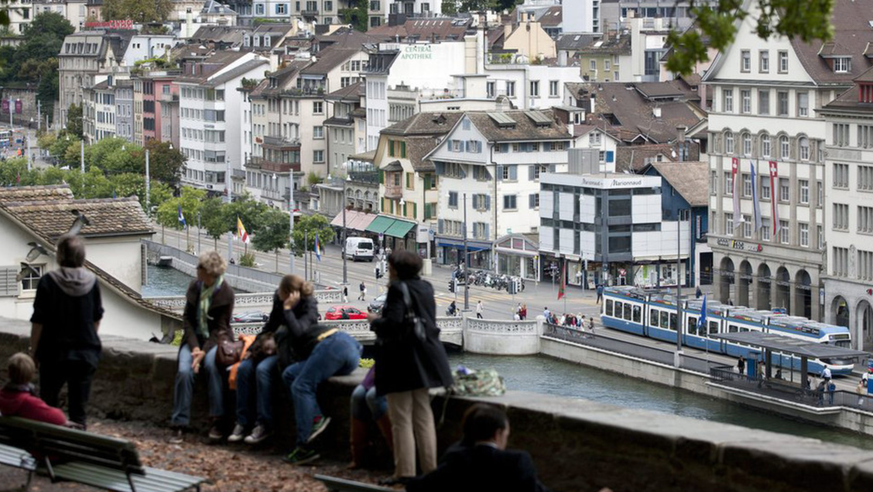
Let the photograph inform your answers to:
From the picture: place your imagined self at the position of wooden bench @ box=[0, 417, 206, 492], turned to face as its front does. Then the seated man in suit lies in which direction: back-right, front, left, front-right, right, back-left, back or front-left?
right

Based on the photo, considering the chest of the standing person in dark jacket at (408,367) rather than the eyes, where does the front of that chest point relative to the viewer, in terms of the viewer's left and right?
facing away from the viewer and to the left of the viewer

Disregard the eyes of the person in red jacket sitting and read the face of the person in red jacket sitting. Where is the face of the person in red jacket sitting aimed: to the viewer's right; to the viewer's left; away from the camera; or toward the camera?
away from the camera

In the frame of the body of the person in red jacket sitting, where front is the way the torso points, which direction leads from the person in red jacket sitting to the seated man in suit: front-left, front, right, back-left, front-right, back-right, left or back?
back-right

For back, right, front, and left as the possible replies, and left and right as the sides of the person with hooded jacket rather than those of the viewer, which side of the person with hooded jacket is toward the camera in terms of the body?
back

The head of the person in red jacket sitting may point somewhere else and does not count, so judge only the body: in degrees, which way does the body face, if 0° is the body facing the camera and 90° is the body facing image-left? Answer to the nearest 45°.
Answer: approximately 180°

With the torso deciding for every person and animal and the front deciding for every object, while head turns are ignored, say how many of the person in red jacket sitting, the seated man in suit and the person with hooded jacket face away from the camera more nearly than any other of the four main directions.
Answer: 3

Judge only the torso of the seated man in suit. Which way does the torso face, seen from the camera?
away from the camera

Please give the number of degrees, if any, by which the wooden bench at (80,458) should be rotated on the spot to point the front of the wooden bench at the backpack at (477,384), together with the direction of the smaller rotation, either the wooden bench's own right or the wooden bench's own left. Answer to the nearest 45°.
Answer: approximately 45° to the wooden bench's own right

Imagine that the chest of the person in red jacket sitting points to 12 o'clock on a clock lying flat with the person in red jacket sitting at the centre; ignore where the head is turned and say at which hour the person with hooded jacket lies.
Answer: The person with hooded jacket is roughly at 1 o'clock from the person in red jacket sitting.

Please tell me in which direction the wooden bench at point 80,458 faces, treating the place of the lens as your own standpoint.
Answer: facing away from the viewer and to the right of the viewer

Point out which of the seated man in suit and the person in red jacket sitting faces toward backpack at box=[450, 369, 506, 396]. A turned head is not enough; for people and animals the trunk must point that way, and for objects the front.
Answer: the seated man in suit

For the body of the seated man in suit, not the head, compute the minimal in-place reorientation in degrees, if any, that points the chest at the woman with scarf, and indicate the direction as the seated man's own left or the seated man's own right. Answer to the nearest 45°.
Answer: approximately 45° to the seated man's own left

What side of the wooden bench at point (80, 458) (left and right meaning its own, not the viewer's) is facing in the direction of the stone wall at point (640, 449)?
right
